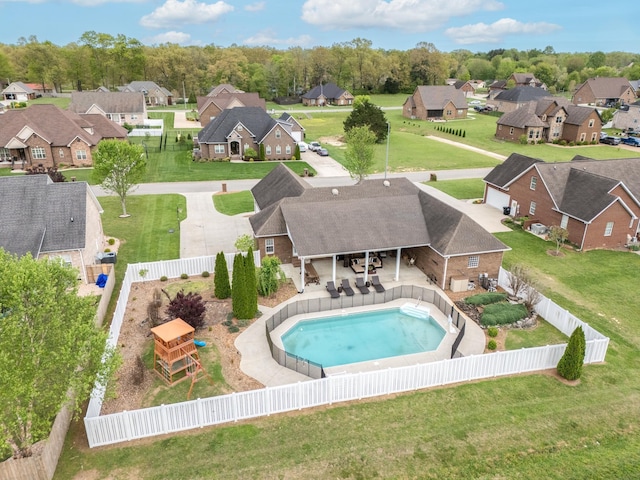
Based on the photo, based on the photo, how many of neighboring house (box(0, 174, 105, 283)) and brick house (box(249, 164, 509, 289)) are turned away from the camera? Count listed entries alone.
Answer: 2

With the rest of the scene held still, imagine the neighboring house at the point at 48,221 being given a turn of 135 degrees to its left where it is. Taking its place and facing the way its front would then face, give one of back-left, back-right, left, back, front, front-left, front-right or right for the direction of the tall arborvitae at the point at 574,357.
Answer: left

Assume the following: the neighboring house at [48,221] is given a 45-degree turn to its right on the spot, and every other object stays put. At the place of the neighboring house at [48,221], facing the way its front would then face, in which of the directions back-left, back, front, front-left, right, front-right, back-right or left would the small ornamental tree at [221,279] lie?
right

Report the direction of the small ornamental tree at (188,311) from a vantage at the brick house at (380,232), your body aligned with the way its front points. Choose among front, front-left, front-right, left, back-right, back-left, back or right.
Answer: back-left

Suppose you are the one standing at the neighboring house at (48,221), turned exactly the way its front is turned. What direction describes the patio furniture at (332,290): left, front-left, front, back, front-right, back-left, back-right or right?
back-right

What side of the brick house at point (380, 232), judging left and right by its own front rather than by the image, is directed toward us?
back

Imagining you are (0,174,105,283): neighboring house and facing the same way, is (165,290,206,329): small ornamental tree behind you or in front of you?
behind

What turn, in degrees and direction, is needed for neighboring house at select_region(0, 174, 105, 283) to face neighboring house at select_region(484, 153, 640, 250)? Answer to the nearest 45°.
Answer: approximately 90° to its right

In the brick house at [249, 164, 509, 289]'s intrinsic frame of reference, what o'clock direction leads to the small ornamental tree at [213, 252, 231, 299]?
The small ornamental tree is roughly at 8 o'clock from the brick house.

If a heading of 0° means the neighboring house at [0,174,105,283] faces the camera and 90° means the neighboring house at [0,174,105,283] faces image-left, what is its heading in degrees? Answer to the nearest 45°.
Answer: approximately 180°

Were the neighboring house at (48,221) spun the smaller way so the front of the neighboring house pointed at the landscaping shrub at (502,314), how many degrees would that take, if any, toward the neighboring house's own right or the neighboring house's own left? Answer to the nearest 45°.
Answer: approximately 135° to the neighboring house's own right

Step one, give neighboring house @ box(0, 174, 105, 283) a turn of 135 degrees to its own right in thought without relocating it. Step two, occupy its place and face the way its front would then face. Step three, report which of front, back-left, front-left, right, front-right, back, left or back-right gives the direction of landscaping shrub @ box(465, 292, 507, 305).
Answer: front

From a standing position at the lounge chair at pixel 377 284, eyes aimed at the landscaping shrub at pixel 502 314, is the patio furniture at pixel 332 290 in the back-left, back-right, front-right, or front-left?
back-right

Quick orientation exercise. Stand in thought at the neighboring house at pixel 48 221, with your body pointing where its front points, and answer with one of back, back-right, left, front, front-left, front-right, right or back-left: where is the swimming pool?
back-right

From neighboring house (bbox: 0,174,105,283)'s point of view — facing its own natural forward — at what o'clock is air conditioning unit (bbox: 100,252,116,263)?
The air conditioning unit is roughly at 3 o'clock from the neighboring house.

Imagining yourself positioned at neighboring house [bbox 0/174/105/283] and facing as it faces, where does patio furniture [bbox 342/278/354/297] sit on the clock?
The patio furniture is roughly at 4 o'clock from the neighboring house.

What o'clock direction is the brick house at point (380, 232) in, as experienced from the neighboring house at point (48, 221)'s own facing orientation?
The brick house is roughly at 4 o'clock from the neighboring house.
